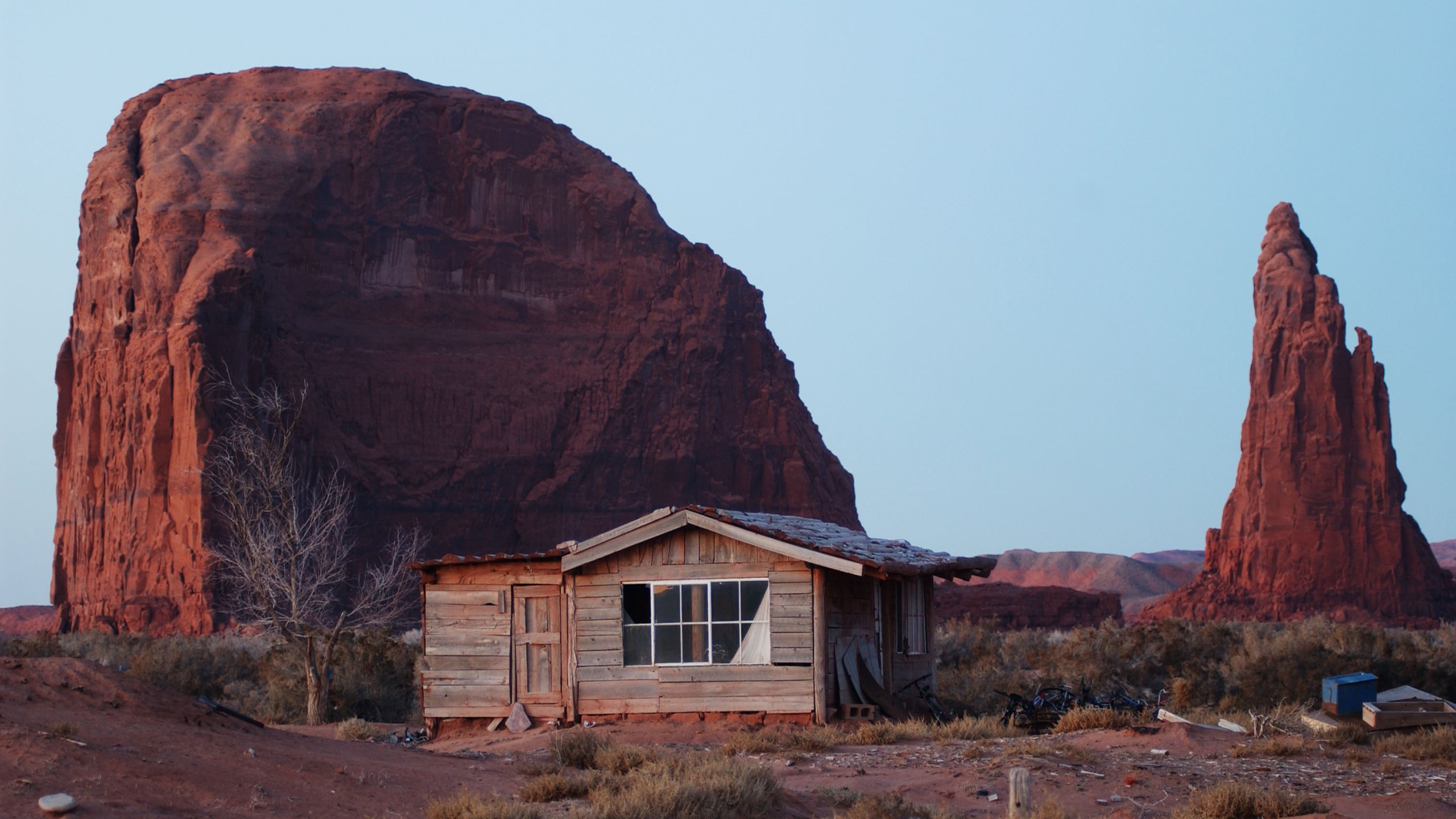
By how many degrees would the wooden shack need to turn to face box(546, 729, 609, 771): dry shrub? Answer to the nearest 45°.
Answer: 0° — it already faces it

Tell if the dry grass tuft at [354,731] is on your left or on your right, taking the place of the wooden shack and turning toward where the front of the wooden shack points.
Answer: on your right

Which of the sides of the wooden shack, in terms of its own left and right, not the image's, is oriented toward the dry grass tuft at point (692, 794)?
front

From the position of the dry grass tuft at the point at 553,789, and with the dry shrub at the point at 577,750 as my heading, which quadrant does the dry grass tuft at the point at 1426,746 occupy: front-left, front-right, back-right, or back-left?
front-right

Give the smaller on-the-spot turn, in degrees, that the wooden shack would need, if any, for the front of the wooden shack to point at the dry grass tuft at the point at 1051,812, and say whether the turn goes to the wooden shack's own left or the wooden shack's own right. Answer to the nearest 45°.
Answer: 0° — it already faces it

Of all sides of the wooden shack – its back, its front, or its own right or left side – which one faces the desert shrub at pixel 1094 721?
left

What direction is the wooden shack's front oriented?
toward the camera

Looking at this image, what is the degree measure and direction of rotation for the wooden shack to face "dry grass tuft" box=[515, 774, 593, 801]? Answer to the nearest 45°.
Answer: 0° — it already faces it

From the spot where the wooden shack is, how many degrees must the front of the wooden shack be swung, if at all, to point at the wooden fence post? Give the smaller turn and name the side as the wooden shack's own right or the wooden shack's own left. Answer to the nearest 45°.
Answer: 0° — it already faces it

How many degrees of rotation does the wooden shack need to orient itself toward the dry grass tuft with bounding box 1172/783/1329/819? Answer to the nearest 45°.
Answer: approximately 45° to its left

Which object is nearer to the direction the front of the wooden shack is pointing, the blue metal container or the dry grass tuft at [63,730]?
the dry grass tuft

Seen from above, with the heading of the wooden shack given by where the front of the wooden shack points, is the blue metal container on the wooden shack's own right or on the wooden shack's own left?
on the wooden shack's own left

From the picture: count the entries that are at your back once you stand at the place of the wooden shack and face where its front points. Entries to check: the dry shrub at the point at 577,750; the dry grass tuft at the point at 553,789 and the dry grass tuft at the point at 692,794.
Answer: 0

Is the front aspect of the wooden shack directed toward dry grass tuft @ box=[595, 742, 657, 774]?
yes

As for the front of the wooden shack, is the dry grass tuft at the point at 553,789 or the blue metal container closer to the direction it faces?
the dry grass tuft

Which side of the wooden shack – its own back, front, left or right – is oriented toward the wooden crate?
left
